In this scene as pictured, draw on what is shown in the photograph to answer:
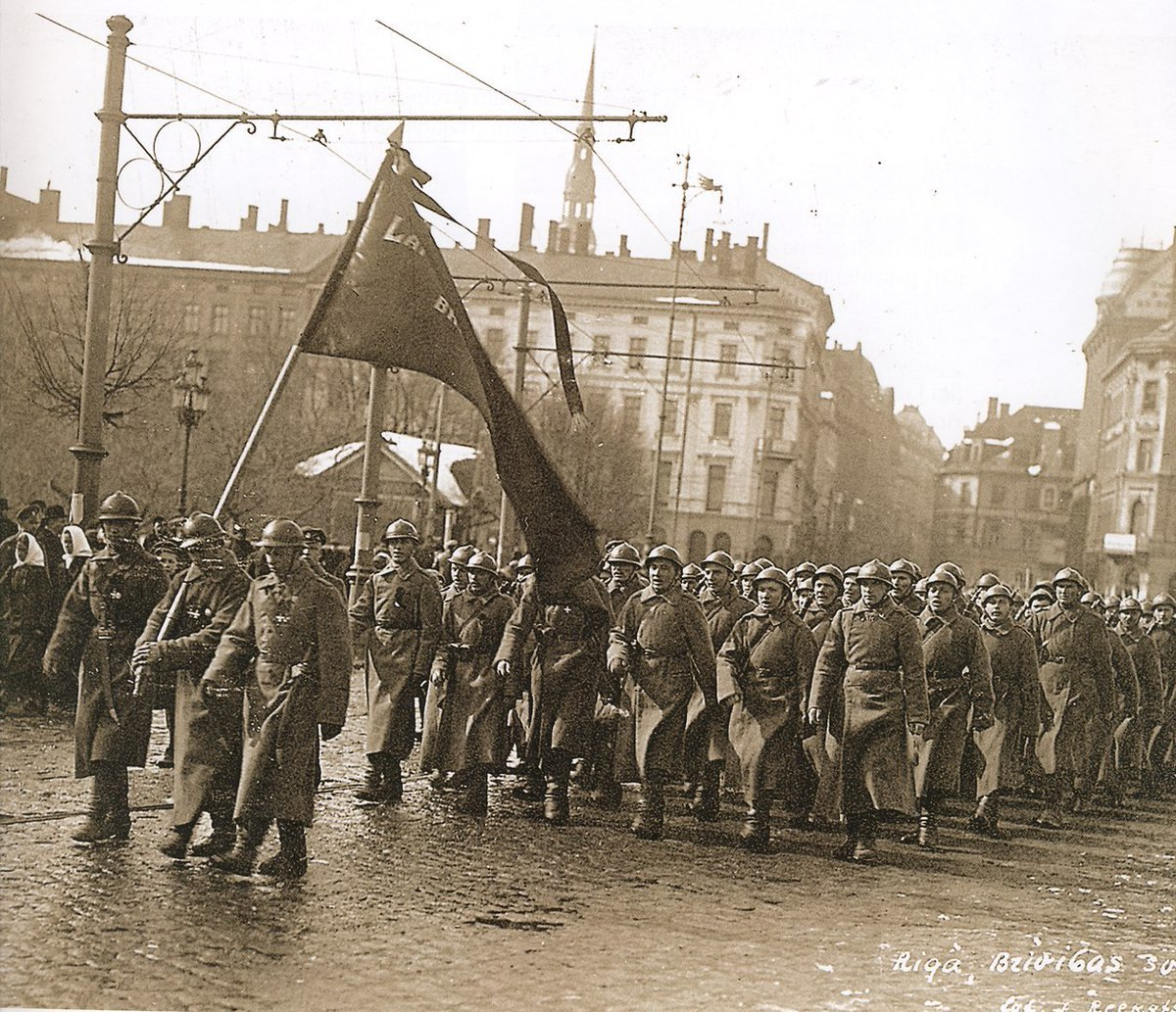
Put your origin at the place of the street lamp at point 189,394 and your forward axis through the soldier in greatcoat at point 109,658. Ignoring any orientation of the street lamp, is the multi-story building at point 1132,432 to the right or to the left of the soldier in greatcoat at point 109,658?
left

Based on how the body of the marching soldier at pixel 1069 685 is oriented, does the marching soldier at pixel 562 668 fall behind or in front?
in front

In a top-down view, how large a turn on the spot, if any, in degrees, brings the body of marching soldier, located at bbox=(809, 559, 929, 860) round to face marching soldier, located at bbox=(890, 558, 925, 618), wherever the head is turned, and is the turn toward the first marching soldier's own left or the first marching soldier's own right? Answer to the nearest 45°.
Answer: approximately 135° to the first marching soldier's own right

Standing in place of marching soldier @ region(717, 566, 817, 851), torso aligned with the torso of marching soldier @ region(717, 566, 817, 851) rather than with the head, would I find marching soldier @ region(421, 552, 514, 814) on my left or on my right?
on my right

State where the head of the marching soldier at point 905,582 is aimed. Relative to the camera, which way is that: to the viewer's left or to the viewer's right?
to the viewer's left

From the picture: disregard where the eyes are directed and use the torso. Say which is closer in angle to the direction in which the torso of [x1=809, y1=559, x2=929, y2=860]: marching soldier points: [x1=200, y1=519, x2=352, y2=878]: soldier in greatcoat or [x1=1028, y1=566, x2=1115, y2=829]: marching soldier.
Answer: the soldier in greatcoat

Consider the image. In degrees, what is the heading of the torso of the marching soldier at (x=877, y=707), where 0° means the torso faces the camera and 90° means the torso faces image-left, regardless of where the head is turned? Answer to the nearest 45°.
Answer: approximately 45°

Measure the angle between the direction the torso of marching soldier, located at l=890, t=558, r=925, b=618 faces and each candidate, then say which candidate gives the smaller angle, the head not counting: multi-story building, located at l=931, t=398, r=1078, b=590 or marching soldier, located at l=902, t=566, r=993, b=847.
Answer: the marching soldier
